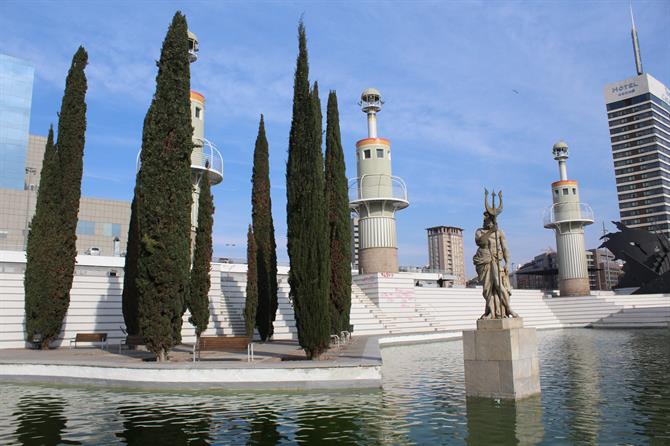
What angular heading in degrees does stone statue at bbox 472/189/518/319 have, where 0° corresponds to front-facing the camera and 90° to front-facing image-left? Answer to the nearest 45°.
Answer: approximately 0°

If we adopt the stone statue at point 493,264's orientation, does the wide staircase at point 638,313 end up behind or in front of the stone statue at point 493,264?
behind

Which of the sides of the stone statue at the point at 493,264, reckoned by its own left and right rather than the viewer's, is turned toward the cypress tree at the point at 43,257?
right

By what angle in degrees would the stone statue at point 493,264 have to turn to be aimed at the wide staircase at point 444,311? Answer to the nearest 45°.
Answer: approximately 180°

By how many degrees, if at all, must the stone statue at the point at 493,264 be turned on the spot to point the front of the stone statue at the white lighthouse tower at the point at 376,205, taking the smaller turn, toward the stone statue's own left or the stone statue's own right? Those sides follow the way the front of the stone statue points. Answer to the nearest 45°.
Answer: approximately 180°

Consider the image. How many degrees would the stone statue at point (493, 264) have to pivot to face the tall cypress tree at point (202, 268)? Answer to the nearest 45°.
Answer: approximately 135° to its right

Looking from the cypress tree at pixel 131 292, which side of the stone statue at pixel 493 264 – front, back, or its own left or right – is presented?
right

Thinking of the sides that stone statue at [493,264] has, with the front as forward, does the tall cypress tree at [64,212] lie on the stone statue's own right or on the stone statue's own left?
on the stone statue's own right

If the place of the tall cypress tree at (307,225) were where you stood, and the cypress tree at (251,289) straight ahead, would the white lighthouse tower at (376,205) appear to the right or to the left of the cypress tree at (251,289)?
right

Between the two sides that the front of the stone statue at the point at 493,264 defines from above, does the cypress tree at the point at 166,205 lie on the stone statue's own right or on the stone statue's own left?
on the stone statue's own right

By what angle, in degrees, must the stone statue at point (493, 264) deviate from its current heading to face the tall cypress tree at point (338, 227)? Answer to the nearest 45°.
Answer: approximately 135° to its right
